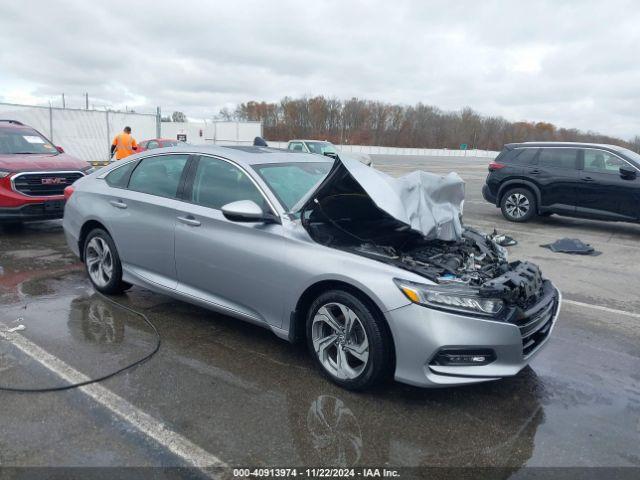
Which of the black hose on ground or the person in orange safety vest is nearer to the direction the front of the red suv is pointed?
the black hose on ground

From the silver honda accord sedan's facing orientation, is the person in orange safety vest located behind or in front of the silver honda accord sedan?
behind

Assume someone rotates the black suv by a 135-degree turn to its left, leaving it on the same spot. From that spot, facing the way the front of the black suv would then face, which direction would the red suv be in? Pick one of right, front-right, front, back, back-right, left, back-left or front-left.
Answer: left

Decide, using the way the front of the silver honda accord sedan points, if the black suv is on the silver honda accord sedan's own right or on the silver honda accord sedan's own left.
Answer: on the silver honda accord sedan's own left

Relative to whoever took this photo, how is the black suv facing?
facing to the right of the viewer

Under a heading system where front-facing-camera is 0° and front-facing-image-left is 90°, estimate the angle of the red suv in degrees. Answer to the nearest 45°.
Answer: approximately 315°

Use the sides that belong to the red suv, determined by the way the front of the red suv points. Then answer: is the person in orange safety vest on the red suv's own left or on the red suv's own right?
on the red suv's own left
